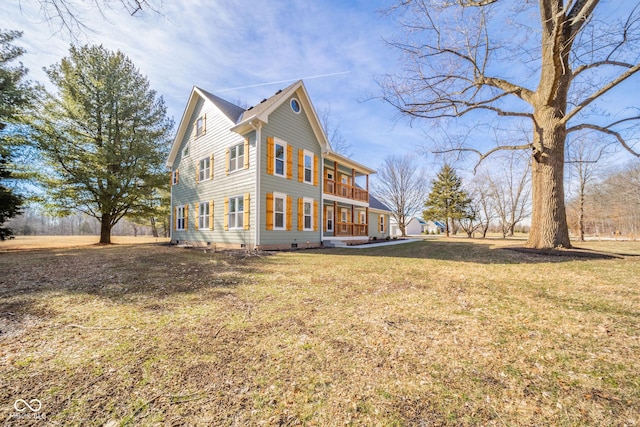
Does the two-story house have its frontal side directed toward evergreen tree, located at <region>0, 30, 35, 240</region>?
no

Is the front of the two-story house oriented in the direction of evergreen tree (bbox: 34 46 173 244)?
no

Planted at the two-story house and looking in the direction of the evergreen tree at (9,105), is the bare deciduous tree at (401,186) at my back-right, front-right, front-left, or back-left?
back-right

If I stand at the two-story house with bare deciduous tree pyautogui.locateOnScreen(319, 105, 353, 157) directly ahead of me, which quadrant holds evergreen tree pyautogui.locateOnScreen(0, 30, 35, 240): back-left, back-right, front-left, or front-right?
back-left

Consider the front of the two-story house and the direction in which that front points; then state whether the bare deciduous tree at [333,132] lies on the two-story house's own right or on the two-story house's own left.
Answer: on the two-story house's own left

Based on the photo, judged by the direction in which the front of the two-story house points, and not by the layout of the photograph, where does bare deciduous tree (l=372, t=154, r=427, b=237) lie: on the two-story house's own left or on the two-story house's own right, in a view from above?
on the two-story house's own left

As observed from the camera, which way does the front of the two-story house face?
facing the viewer and to the right of the viewer
